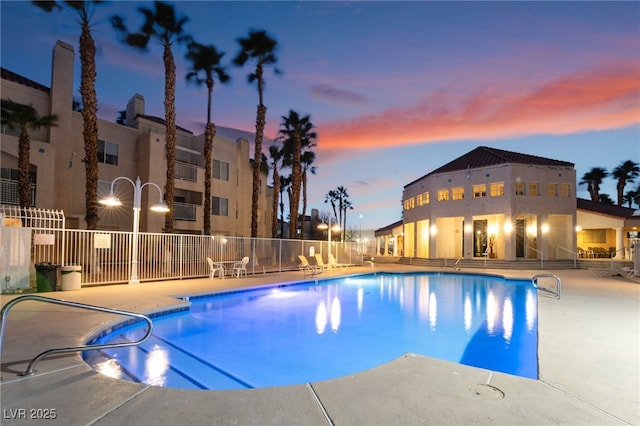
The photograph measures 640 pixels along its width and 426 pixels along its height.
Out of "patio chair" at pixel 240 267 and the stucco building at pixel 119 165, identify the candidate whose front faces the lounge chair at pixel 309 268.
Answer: the stucco building

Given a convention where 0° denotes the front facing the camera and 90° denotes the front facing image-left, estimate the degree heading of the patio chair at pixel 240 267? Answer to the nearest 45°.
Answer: approximately 45°

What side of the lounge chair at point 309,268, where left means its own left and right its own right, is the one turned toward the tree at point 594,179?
left

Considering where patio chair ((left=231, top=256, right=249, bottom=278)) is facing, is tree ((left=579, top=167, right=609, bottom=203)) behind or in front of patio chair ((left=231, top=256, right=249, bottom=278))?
behind

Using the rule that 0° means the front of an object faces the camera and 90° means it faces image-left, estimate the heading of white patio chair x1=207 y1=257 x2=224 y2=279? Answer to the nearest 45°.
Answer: approximately 315°

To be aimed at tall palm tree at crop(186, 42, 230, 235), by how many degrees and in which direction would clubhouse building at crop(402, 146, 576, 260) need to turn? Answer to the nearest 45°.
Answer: approximately 45° to its right

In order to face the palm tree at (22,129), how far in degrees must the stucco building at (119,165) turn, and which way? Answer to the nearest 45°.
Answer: approximately 90° to its right
